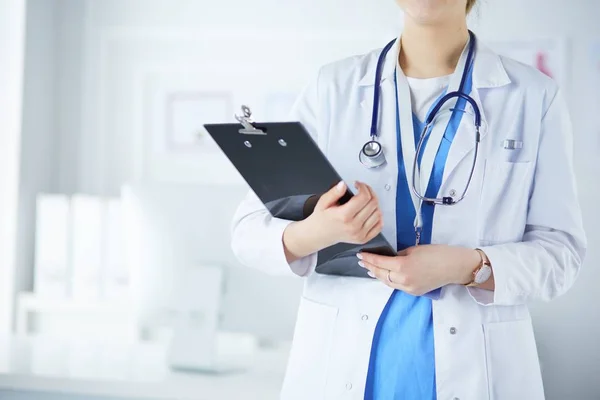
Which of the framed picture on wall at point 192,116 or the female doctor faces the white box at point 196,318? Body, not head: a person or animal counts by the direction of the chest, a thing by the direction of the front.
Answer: the framed picture on wall

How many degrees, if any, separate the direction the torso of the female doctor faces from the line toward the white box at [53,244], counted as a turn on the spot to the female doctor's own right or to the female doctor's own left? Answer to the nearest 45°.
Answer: approximately 135° to the female doctor's own right

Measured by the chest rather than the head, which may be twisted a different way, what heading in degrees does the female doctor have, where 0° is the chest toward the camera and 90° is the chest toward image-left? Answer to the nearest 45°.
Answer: approximately 0°

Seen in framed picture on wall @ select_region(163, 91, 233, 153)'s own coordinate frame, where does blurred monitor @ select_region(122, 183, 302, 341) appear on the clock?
The blurred monitor is roughly at 12 o'clock from the framed picture on wall.

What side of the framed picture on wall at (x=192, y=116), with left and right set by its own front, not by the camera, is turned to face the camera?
front

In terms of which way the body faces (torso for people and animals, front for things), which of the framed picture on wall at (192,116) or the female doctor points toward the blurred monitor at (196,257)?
the framed picture on wall

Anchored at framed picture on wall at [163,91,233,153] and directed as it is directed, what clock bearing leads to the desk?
The desk is roughly at 12 o'clock from the framed picture on wall.

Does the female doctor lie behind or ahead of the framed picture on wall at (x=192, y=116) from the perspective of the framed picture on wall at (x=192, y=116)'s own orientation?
ahead

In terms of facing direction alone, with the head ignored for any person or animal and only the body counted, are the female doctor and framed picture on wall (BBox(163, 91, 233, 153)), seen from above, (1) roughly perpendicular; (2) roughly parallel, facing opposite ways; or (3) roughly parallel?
roughly parallel

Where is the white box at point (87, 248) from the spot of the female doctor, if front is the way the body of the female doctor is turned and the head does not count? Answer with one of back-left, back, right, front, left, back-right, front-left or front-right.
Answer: back-right

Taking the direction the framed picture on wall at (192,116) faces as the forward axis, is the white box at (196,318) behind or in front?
in front

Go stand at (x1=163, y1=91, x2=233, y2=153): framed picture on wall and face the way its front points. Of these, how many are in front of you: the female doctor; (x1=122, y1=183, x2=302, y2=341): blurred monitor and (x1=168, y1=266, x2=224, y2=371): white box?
3

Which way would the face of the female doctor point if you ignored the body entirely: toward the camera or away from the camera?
toward the camera

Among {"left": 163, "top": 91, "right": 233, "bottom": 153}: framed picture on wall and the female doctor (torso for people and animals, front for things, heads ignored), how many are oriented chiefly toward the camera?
2

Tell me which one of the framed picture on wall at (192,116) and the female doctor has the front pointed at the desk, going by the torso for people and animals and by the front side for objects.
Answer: the framed picture on wall
